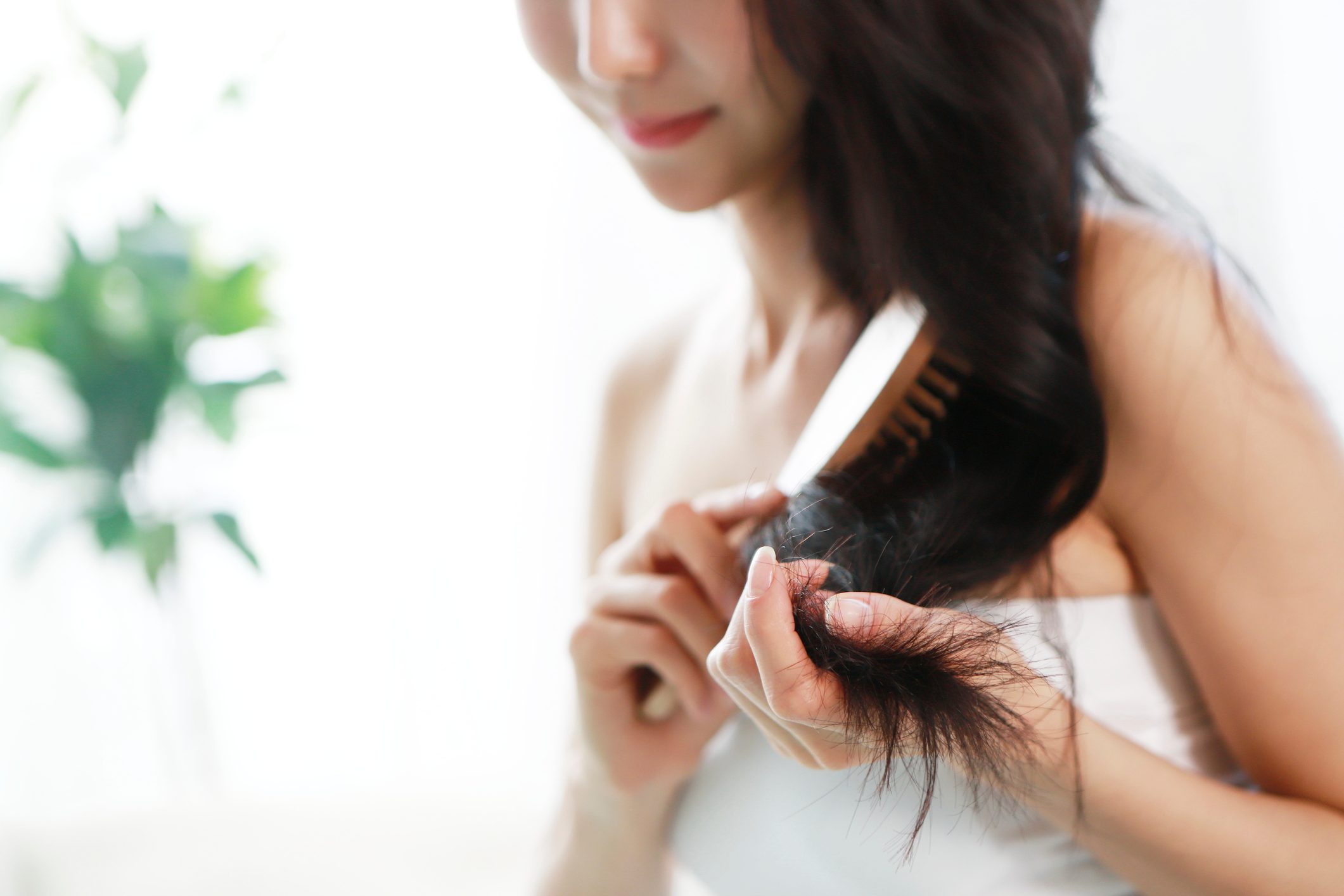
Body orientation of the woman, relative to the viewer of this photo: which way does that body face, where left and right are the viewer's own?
facing the viewer and to the left of the viewer

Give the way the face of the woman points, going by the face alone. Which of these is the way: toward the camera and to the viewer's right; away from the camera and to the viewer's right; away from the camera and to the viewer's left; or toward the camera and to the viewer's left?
toward the camera and to the viewer's left

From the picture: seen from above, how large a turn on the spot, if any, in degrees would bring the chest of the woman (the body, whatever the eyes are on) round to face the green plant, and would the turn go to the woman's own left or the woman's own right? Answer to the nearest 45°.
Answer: approximately 90° to the woman's own right
